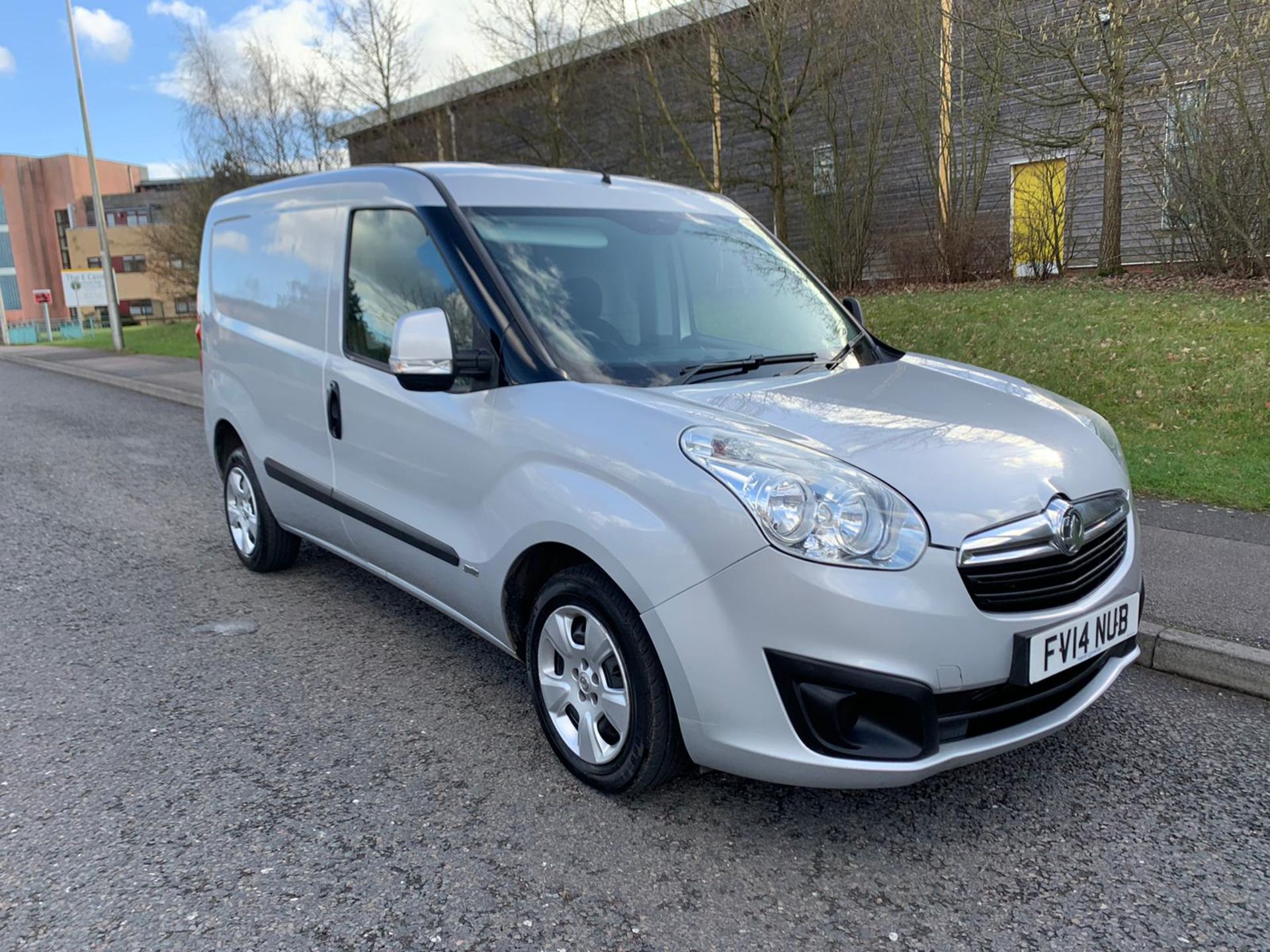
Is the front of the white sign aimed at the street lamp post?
yes

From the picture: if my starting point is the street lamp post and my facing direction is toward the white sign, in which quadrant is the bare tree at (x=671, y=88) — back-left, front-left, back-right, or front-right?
back-right

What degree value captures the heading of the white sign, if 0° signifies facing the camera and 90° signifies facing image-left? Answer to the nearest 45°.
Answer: approximately 0°

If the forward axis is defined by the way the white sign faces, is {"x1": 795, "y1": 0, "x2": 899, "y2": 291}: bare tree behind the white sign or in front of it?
in front

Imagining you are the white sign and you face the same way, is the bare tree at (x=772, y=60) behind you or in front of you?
in front
